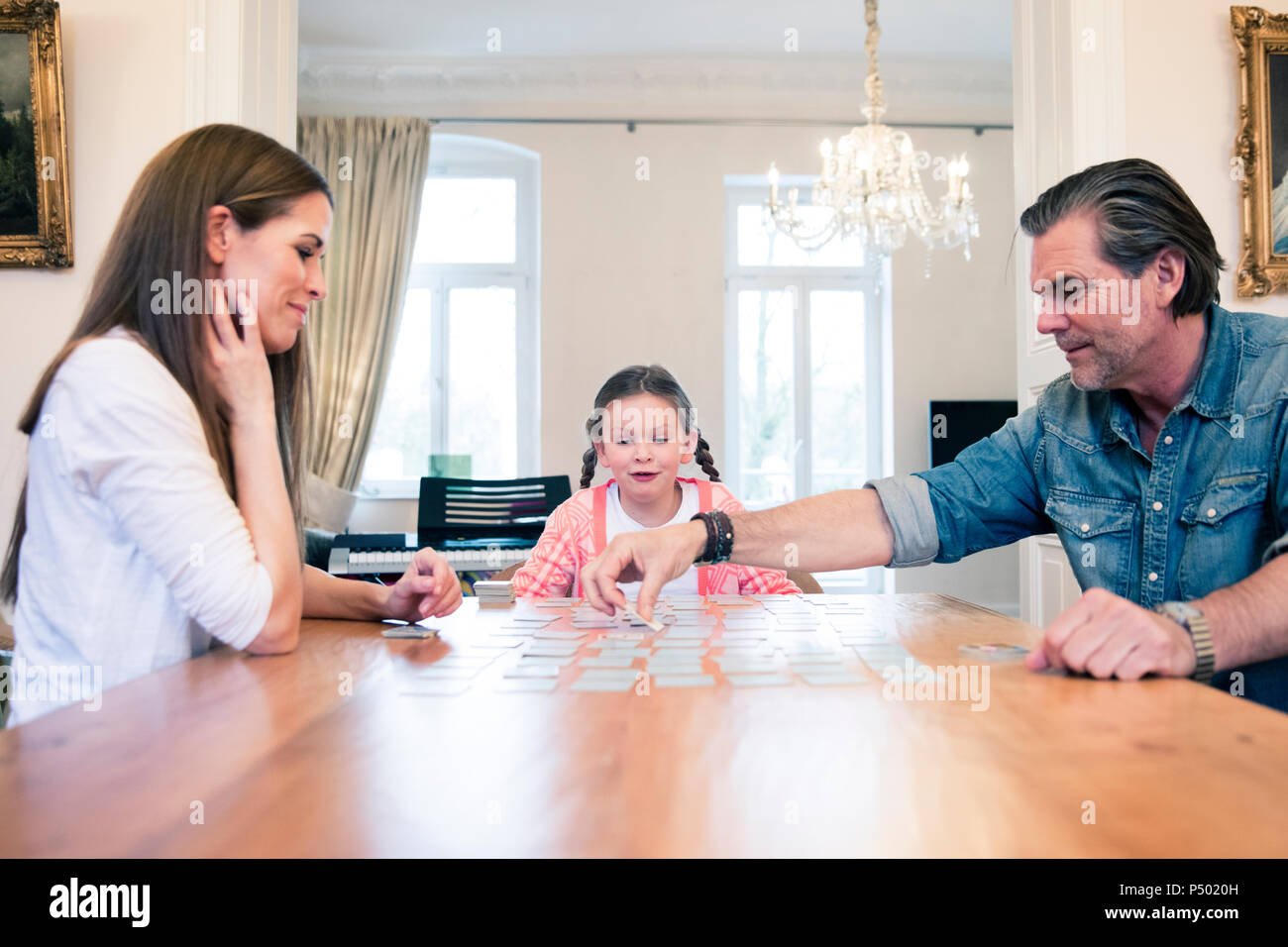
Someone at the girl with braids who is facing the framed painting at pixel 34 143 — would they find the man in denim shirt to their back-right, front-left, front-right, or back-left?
back-left

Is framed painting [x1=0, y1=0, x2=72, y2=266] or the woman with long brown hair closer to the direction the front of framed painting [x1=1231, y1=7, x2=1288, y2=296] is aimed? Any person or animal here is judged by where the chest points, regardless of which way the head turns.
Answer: the woman with long brown hair

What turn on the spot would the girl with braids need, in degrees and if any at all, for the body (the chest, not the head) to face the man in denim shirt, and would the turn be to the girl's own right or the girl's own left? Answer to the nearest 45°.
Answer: approximately 45° to the girl's own left

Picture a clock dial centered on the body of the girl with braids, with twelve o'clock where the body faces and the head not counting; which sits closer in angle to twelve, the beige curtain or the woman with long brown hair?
the woman with long brown hair

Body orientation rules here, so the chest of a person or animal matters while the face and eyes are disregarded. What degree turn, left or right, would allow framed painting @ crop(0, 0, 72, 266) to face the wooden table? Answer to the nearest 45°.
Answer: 0° — it already faces it

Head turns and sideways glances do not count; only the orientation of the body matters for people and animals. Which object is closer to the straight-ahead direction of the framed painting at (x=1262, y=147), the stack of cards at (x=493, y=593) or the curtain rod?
the stack of cards

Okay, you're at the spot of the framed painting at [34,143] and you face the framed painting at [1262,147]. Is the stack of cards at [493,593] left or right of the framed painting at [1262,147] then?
right

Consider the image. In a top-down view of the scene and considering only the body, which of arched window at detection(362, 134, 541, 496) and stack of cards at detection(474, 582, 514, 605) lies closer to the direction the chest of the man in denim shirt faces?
the stack of cards

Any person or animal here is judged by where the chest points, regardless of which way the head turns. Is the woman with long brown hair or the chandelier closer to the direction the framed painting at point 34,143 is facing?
the woman with long brown hair

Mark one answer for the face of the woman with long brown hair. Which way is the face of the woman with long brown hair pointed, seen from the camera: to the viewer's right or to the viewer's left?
to the viewer's right

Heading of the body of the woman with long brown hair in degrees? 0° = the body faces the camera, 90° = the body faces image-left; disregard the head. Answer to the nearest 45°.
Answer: approximately 270°

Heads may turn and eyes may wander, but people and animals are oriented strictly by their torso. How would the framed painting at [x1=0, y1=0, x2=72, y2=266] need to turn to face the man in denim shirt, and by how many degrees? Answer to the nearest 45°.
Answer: approximately 45° to its left
